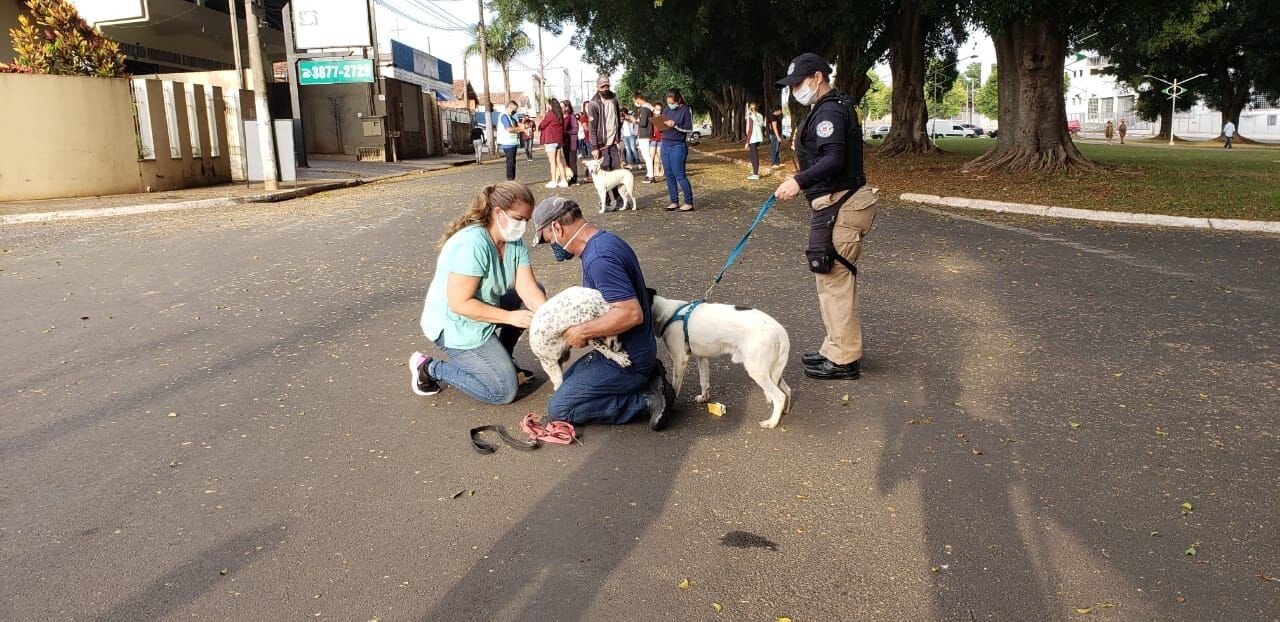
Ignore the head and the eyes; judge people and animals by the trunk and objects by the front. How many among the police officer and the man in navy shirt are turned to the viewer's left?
2

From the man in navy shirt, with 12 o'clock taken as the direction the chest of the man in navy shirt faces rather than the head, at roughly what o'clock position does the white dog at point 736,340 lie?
The white dog is roughly at 6 o'clock from the man in navy shirt.

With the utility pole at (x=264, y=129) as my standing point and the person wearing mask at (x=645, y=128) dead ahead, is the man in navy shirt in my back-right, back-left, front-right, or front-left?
front-right

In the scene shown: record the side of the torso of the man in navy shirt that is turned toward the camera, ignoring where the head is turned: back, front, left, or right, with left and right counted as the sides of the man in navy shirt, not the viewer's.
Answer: left

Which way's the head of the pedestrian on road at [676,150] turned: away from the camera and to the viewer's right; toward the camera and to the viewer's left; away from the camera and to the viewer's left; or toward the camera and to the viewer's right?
toward the camera and to the viewer's left

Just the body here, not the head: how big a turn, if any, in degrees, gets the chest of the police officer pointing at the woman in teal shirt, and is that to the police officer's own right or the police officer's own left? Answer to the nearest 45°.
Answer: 0° — they already face them

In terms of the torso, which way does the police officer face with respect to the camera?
to the viewer's left

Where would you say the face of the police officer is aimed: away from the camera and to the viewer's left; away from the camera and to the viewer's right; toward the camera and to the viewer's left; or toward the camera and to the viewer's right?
toward the camera and to the viewer's left
